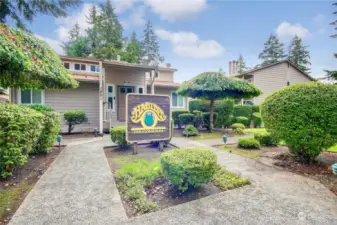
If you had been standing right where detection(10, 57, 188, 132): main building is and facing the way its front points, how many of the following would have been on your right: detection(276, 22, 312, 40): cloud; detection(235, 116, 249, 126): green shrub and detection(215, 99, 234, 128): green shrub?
0

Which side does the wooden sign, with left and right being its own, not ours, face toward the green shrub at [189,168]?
front

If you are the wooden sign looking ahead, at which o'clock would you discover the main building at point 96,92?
The main building is roughly at 5 o'clock from the wooden sign.

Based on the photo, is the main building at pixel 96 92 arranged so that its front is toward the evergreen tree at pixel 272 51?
no

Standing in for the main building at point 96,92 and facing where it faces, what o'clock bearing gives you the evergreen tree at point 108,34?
The evergreen tree is roughly at 6 o'clock from the main building.

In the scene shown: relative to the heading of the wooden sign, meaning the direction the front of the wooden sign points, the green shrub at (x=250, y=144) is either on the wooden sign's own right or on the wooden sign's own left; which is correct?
on the wooden sign's own left

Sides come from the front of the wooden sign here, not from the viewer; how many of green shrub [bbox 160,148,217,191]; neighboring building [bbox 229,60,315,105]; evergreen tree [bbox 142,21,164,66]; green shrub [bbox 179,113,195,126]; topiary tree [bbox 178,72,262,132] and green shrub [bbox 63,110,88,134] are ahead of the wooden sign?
1

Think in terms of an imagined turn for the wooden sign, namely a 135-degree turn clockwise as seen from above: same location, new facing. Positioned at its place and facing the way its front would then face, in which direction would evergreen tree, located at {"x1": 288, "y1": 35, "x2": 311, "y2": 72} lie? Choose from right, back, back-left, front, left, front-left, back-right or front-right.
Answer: right

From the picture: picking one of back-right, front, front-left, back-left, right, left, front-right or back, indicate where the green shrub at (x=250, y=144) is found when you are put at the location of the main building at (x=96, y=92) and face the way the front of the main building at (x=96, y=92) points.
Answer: front-left

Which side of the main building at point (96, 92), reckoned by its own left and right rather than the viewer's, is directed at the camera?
front

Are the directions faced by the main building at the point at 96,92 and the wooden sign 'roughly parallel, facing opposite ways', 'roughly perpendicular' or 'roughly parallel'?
roughly parallel

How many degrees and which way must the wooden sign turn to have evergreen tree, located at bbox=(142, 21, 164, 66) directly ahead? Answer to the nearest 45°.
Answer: approximately 180°

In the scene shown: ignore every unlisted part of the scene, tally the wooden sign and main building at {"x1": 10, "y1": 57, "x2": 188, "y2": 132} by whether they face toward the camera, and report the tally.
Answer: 2

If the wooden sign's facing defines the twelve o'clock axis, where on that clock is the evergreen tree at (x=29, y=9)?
The evergreen tree is roughly at 4 o'clock from the wooden sign.

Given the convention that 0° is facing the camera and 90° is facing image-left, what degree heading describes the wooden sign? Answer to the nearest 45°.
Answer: approximately 0°

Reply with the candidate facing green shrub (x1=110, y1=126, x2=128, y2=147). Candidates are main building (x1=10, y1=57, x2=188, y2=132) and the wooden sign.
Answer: the main building

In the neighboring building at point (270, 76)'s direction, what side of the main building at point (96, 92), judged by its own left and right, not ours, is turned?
left

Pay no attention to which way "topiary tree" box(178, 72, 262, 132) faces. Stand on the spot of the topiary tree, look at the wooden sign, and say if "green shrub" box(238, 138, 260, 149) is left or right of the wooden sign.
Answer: left

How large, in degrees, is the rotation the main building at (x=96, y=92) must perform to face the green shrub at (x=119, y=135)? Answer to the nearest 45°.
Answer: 0° — it already faces it

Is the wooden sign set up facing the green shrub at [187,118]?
no
